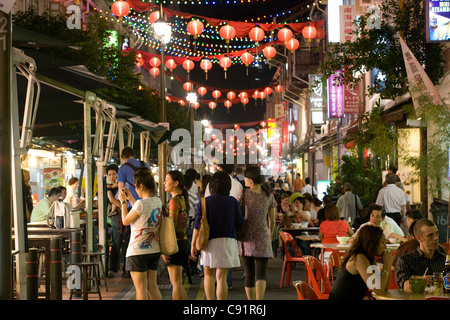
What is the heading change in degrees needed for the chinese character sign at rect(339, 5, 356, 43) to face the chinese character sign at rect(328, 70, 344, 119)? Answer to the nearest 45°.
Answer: approximately 180°

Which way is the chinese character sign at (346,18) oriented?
toward the camera

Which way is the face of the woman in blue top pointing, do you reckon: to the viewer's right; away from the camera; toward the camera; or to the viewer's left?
away from the camera

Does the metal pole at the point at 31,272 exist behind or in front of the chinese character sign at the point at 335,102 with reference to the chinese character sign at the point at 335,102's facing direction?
in front

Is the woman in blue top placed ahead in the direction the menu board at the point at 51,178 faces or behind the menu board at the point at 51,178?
ahead

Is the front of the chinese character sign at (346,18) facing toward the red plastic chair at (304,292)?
yes

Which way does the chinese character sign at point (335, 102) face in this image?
toward the camera

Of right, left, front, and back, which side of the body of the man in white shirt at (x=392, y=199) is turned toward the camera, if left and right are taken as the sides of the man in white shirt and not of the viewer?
back

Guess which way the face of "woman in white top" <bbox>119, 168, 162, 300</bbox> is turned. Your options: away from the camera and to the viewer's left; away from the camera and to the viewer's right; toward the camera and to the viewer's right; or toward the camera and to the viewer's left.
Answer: away from the camera and to the viewer's left
